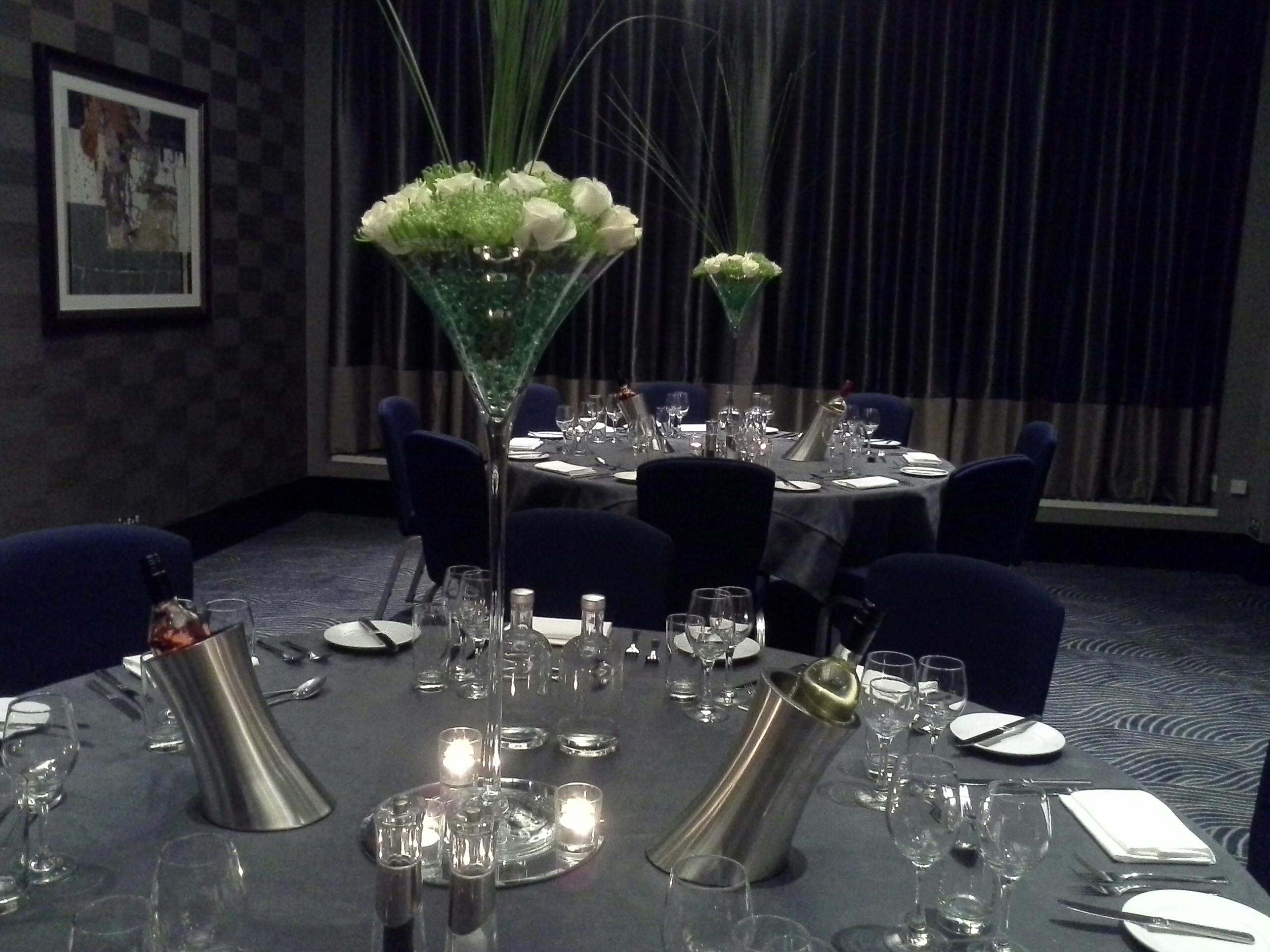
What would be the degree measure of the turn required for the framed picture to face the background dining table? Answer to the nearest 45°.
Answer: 0° — it already faces it

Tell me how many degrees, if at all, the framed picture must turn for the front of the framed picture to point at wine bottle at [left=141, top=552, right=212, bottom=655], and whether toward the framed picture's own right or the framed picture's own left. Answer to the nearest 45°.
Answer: approximately 45° to the framed picture's own right

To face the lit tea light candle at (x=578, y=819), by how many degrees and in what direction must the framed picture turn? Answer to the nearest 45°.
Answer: approximately 45° to its right

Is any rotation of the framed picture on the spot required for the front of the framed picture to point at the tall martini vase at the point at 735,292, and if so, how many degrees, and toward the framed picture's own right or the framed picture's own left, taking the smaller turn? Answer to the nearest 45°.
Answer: approximately 45° to the framed picture's own left

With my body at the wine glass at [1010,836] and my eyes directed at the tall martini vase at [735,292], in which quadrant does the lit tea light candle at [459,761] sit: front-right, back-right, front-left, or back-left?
front-left

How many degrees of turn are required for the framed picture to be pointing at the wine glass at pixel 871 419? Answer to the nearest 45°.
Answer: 0° — it already faces it

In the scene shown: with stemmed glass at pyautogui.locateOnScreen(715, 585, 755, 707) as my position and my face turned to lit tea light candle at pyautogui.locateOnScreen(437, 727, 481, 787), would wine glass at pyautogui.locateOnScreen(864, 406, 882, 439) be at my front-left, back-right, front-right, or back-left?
back-right

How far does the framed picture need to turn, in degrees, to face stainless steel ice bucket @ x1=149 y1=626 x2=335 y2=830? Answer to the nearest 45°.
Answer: approximately 45° to its right

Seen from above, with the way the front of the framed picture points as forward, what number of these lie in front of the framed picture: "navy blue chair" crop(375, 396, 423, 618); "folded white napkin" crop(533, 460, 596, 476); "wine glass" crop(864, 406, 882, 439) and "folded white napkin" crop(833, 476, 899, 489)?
4

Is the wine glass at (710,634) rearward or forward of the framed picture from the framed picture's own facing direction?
forward

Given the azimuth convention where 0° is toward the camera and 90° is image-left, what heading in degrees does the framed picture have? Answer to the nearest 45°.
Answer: approximately 315°
